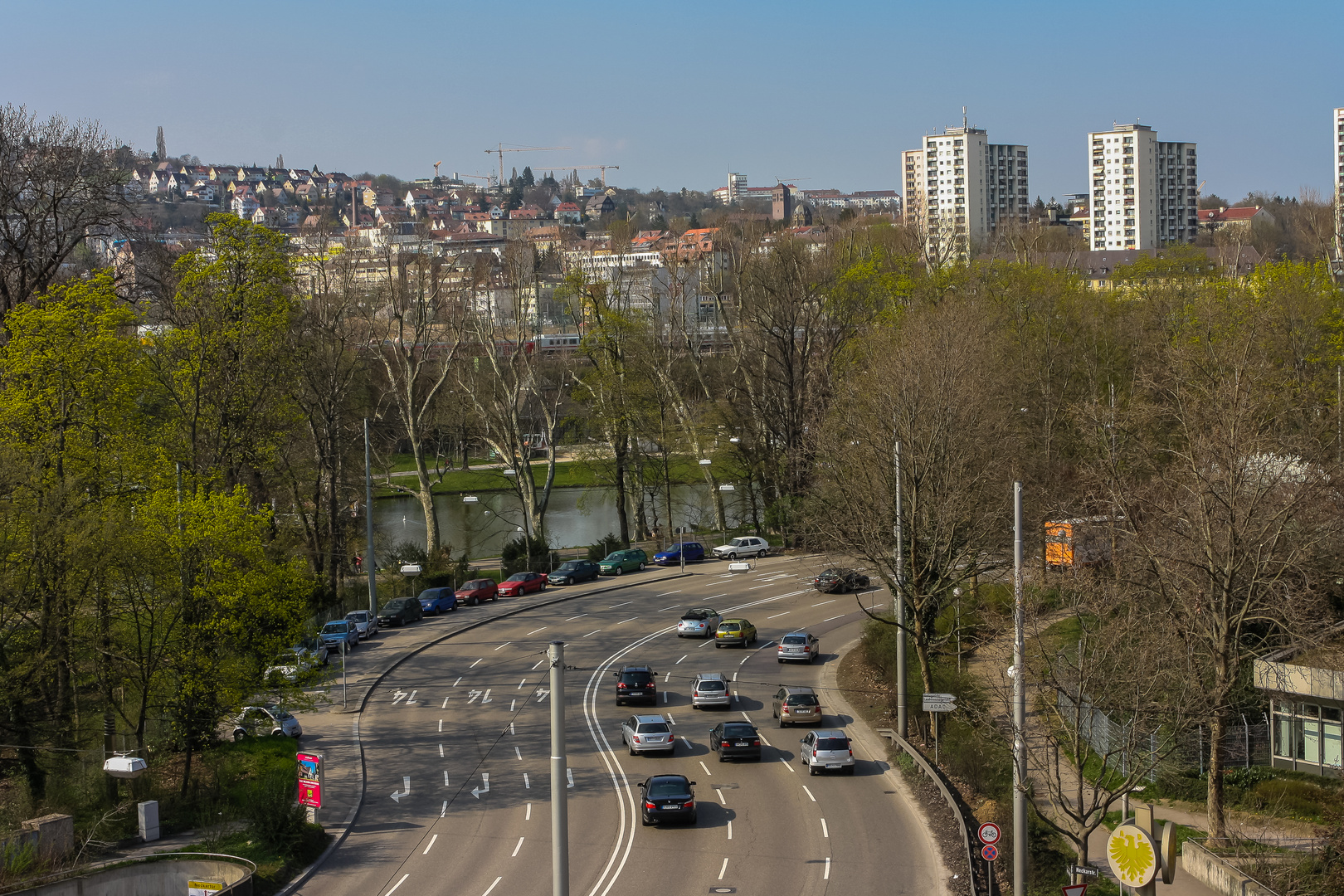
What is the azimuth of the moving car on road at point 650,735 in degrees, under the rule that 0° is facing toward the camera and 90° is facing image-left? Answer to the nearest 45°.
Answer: approximately 180°

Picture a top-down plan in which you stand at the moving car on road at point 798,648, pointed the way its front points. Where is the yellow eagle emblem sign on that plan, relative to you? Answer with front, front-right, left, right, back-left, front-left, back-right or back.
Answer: back-right

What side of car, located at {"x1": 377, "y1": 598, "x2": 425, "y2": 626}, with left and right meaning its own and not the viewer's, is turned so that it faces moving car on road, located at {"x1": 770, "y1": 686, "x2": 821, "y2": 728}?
left

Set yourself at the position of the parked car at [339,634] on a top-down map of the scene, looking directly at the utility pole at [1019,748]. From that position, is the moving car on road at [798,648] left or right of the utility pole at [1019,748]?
left

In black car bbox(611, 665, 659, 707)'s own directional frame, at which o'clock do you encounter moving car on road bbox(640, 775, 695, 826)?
The moving car on road is roughly at 6 o'clock from the black car.

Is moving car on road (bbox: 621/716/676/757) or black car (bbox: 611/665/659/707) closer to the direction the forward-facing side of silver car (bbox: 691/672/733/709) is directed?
the black car

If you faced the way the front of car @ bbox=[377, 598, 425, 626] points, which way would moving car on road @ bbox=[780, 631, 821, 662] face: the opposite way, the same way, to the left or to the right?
the opposite way

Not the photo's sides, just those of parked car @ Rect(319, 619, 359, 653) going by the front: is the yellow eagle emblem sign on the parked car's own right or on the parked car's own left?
on the parked car's own left

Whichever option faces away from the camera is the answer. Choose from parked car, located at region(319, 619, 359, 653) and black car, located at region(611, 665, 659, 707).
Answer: the black car

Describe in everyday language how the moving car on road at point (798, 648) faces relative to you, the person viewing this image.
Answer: facing away from the viewer and to the right of the viewer

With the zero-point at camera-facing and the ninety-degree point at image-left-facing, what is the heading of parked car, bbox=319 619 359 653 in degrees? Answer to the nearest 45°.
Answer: approximately 45°

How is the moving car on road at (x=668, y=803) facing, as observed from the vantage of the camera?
facing away from the viewer

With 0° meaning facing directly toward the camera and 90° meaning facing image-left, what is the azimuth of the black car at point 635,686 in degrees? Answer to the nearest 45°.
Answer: approximately 180°

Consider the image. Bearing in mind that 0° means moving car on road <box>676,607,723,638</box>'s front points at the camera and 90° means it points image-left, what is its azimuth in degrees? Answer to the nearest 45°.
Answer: approximately 225°

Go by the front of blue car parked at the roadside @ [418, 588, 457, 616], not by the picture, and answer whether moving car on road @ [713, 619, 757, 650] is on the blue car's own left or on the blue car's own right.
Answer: on the blue car's own left

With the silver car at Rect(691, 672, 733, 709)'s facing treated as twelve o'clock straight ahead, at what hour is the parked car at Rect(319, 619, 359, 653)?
The parked car is roughly at 10 o'clock from the silver car.

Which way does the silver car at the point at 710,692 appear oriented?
away from the camera
